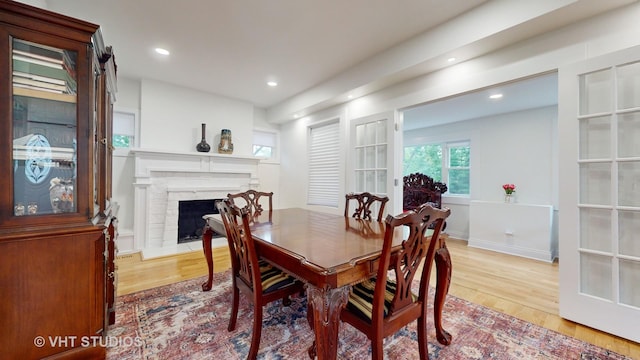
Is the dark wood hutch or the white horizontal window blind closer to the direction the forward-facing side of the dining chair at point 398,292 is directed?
the white horizontal window blind

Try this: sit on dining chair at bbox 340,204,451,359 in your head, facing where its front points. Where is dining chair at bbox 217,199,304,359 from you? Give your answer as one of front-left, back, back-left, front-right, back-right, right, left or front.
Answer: front-left

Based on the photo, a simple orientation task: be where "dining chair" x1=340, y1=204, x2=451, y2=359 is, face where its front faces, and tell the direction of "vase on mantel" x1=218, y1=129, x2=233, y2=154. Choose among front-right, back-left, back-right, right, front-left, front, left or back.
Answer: front

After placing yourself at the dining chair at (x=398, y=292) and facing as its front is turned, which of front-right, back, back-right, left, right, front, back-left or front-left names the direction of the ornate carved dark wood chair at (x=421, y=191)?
front-right

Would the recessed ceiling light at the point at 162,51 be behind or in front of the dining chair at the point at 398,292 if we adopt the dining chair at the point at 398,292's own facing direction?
in front

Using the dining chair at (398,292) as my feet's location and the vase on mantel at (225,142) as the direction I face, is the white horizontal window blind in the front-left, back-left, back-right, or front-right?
front-right

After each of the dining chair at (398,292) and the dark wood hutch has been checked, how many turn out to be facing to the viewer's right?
1

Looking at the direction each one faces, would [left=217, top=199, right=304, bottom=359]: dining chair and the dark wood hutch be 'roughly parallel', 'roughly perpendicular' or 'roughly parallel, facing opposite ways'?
roughly parallel

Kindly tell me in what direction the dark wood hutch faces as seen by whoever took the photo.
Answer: facing to the right of the viewer

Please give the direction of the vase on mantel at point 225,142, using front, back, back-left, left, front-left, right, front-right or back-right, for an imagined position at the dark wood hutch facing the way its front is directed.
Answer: front-left

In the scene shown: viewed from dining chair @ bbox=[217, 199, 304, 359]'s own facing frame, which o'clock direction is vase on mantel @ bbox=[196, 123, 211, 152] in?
The vase on mantel is roughly at 10 o'clock from the dining chair.
